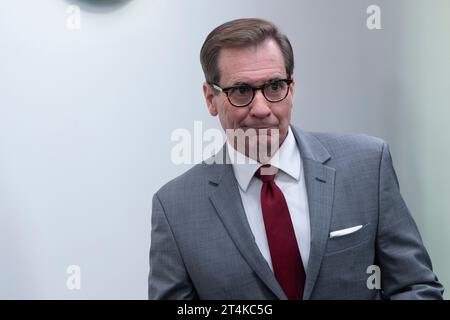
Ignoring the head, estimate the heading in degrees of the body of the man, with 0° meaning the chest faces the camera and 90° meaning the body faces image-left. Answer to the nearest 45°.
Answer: approximately 0°
